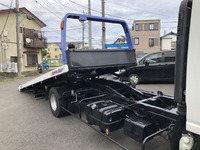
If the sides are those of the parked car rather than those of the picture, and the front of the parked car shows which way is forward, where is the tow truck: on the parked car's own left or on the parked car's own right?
on the parked car's own left

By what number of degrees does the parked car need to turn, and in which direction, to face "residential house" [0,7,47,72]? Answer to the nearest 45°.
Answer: approximately 45° to its right

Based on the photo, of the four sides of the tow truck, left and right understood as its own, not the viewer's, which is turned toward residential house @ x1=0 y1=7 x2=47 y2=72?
back

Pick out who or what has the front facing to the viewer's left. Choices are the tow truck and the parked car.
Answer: the parked car

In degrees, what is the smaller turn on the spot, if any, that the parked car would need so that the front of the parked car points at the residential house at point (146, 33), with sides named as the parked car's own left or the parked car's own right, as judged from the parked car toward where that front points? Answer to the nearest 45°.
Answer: approximately 90° to the parked car's own right

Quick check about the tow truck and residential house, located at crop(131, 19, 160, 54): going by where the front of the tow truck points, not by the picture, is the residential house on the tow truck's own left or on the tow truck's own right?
on the tow truck's own left

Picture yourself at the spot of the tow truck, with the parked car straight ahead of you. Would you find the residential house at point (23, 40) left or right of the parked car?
left

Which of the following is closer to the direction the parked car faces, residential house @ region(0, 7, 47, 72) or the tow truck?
the residential house

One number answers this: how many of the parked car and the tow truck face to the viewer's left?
1

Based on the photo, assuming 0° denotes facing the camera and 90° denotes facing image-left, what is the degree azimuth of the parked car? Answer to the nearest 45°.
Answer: approximately 90°

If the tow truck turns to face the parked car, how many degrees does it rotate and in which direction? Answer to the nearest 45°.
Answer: approximately 135° to its left
